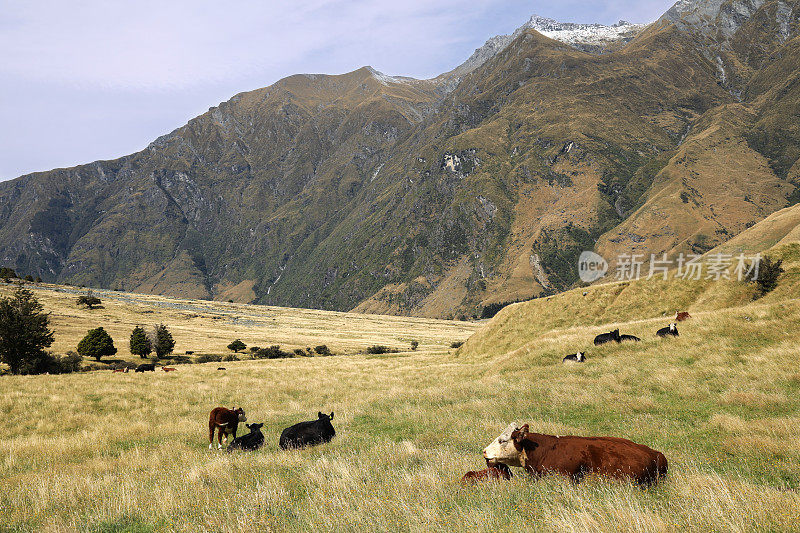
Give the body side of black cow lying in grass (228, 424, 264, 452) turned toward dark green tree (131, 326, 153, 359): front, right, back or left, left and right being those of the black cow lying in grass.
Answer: left

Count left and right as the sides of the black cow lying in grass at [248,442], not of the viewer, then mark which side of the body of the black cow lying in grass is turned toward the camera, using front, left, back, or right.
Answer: right

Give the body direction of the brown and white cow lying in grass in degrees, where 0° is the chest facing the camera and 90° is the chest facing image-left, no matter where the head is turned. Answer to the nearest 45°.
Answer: approximately 90°

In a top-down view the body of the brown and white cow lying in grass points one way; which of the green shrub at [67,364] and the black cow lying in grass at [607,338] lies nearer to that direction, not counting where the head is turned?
the green shrub

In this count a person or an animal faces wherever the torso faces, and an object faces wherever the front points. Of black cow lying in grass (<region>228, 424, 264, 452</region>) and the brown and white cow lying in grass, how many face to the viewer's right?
1

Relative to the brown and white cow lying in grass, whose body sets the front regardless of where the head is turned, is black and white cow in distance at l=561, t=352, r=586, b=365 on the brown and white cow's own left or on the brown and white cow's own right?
on the brown and white cow's own right
